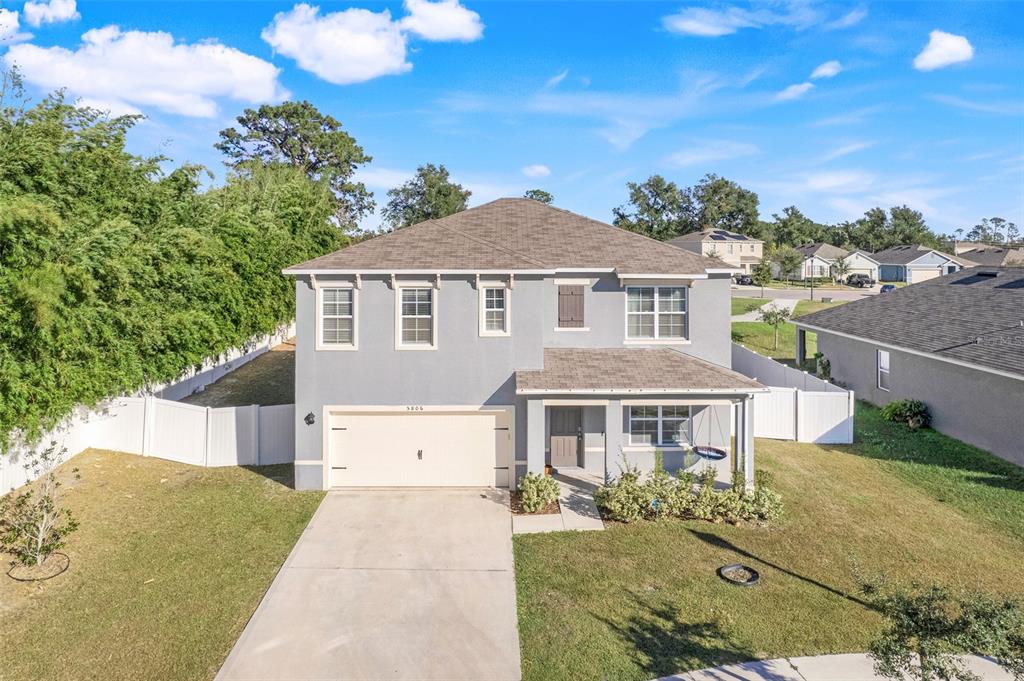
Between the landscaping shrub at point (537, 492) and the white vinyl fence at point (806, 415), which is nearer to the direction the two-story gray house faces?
the landscaping shrub

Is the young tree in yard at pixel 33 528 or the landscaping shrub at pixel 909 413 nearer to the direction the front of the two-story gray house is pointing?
the young tree in yard

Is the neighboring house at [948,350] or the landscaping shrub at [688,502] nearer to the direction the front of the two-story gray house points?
the landscaping shrub

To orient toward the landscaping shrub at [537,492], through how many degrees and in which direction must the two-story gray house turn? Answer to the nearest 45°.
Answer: approximately 45° to its left

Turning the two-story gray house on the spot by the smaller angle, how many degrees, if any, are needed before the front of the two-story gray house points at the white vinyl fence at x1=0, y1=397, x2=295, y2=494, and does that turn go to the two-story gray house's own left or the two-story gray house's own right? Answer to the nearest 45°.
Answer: approximately 90° to the two-story gray house's own right

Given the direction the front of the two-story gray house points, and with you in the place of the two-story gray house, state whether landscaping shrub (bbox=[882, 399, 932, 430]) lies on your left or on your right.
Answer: on your left

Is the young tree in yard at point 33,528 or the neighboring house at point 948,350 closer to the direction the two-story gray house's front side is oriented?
the young tree in yard

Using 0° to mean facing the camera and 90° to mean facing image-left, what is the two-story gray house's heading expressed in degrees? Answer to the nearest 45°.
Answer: approximately 0°
